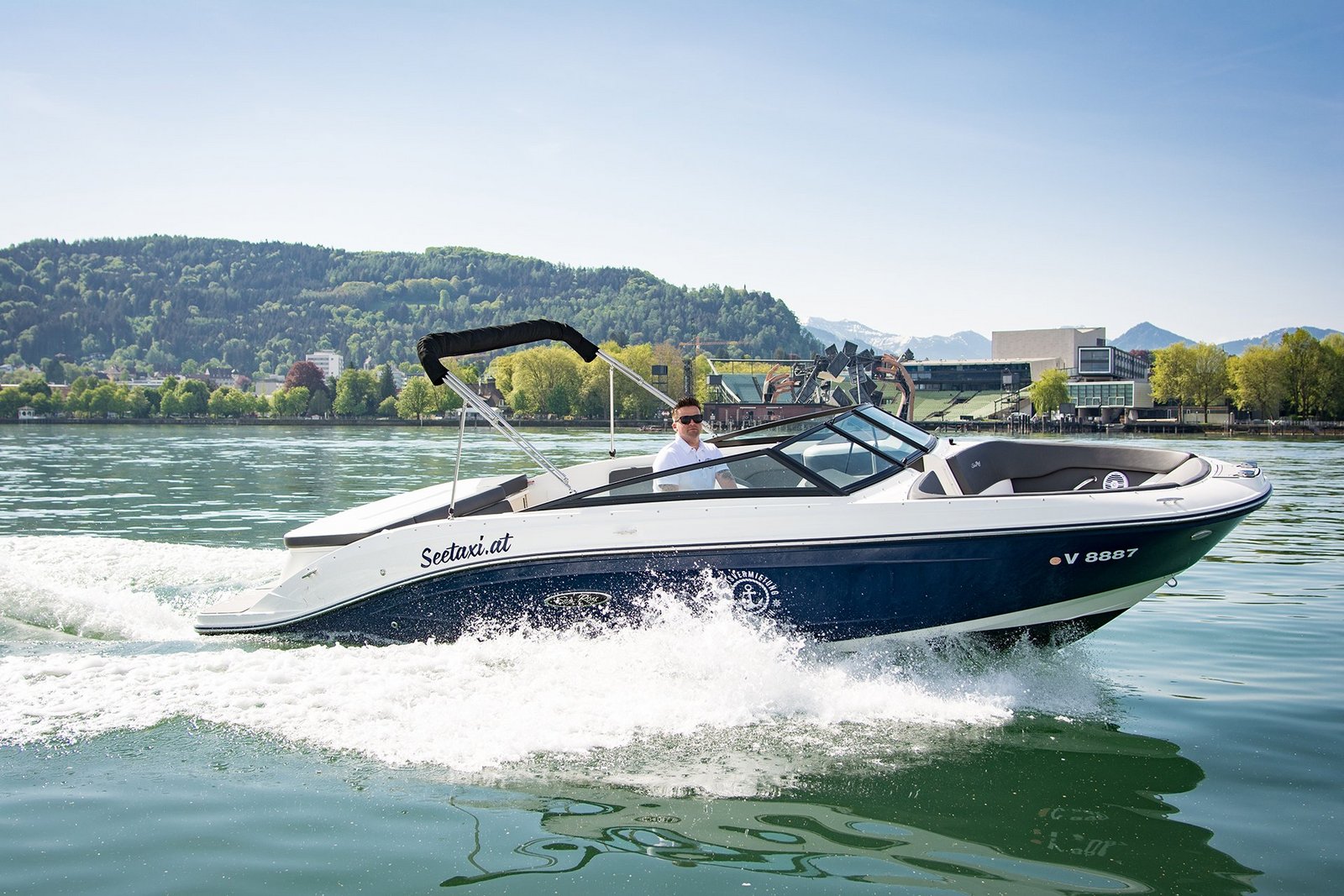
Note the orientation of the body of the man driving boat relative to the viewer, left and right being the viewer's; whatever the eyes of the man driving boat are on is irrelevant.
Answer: facing the viewer and to the right of the viewer

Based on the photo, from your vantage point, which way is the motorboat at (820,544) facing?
to the viewer's right
